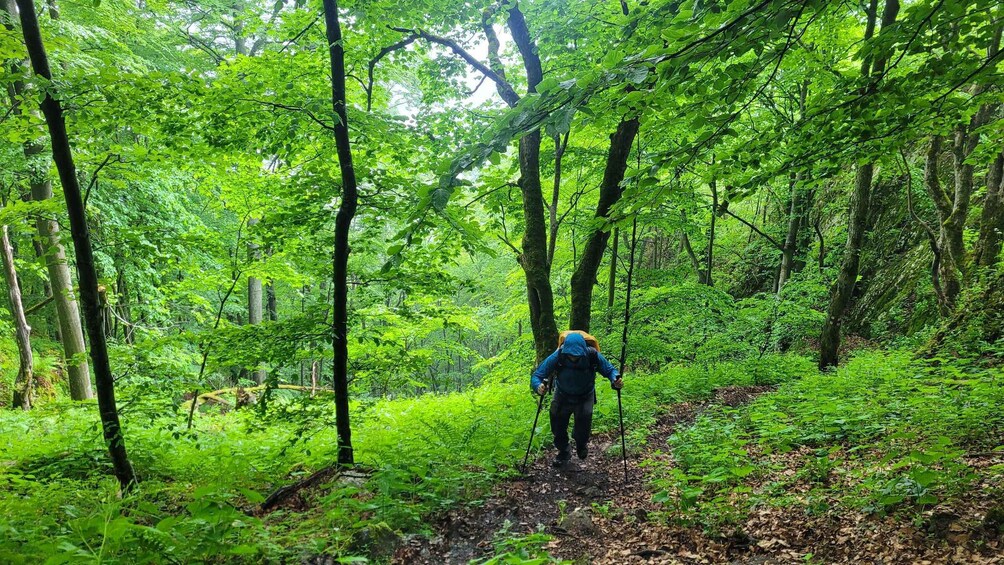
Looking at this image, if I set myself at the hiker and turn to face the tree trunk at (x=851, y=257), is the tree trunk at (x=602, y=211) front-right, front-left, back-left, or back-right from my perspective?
front-left

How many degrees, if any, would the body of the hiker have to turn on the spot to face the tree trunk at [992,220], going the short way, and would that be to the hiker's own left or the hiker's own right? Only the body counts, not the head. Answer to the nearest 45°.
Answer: approximately 135° to the hiker's own left

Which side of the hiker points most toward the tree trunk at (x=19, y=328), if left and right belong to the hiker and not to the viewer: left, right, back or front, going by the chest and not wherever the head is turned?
right

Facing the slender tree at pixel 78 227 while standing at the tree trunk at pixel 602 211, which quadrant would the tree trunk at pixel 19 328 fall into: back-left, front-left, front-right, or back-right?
front-right

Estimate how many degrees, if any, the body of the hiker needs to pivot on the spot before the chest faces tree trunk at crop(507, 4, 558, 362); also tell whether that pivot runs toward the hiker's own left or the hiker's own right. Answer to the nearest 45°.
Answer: approximately 180°

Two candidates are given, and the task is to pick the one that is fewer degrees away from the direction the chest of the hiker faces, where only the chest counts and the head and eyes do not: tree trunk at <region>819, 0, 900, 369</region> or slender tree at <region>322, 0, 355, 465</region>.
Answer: the slender tree

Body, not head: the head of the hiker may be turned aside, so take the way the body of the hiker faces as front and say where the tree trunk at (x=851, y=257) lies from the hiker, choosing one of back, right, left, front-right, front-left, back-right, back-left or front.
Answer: back-left

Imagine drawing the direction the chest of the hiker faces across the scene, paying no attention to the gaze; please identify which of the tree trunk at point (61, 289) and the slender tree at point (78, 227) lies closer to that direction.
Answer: the slender tree

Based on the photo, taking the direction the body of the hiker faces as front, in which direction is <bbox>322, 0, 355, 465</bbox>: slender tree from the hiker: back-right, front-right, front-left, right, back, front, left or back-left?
front-right

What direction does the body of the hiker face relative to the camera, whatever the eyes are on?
toward the camera
